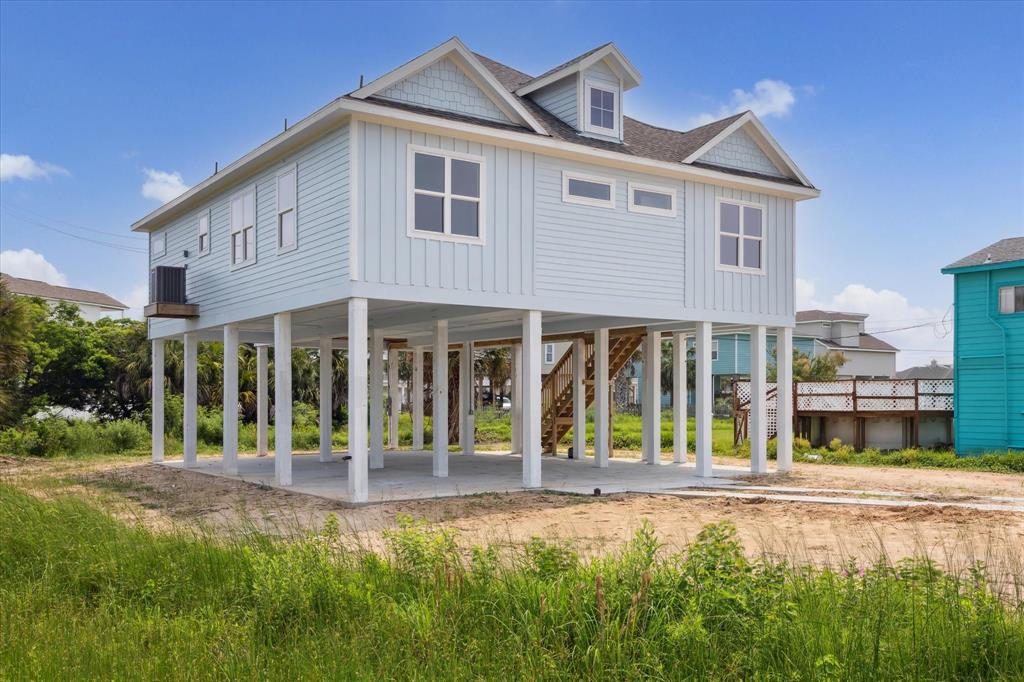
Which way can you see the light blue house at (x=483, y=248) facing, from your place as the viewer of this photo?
facing the viewer and to the right of the viewer

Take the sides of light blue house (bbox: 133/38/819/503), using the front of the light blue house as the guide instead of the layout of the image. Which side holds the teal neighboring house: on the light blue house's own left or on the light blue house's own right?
on the light blue house's own left
